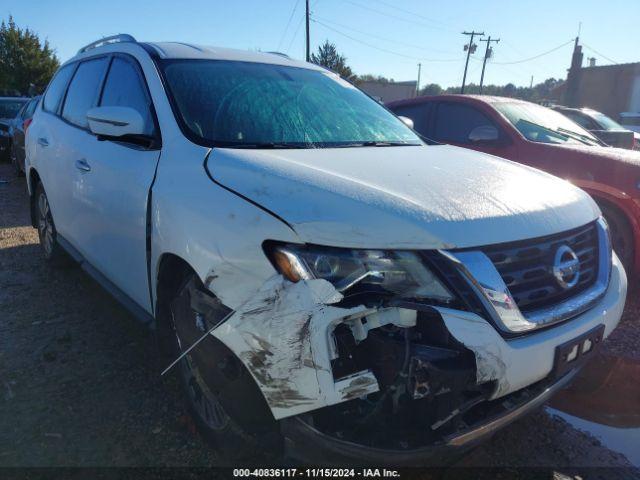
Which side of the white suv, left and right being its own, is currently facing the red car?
left

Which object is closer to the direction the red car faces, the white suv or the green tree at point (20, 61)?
the white suv

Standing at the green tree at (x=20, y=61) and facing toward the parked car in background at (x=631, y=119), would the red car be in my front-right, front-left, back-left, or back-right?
front-right

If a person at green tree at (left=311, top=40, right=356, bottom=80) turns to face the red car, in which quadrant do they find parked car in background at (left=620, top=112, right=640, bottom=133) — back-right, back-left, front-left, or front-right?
front-left

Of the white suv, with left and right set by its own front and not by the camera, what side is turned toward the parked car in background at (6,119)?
back

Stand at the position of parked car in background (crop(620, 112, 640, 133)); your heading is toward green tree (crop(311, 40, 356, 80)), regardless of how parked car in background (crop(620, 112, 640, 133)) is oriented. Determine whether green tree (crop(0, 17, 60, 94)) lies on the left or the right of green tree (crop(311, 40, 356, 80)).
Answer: left

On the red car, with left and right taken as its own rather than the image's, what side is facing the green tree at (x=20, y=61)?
back

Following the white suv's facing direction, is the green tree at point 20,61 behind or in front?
behind

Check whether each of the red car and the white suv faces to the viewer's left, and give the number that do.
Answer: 0

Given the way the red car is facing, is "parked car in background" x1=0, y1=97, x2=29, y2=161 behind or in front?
behind

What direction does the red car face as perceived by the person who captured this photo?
facing the viewer and to the right of the viewer
